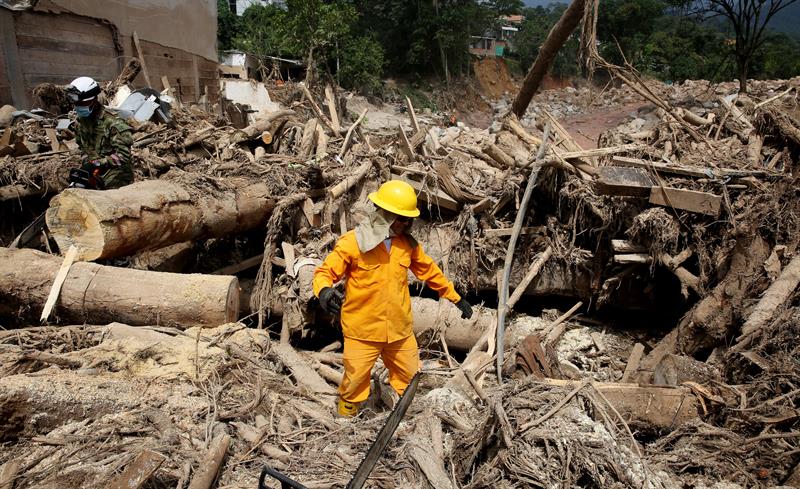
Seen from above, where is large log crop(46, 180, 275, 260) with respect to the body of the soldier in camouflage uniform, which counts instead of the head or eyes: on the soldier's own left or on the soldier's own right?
on the soldier's own left

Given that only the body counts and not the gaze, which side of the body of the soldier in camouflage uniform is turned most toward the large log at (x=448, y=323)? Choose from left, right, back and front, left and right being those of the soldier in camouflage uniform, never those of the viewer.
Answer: left

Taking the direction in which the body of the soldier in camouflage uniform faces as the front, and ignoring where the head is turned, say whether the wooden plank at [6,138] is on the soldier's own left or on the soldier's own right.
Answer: on the soldier's own right

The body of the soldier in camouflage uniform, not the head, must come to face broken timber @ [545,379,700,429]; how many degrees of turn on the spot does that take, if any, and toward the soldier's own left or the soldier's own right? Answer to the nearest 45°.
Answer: approximately 90° to the soldier's own left

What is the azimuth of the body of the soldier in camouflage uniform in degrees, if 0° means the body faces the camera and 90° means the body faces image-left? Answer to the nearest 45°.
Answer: approximately 45°

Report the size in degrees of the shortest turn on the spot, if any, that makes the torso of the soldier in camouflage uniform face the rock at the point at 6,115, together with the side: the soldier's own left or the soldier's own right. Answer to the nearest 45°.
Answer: approximately 135° to the soldier's own right

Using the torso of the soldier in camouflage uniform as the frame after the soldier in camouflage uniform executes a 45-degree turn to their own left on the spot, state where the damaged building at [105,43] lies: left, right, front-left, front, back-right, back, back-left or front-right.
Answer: back
